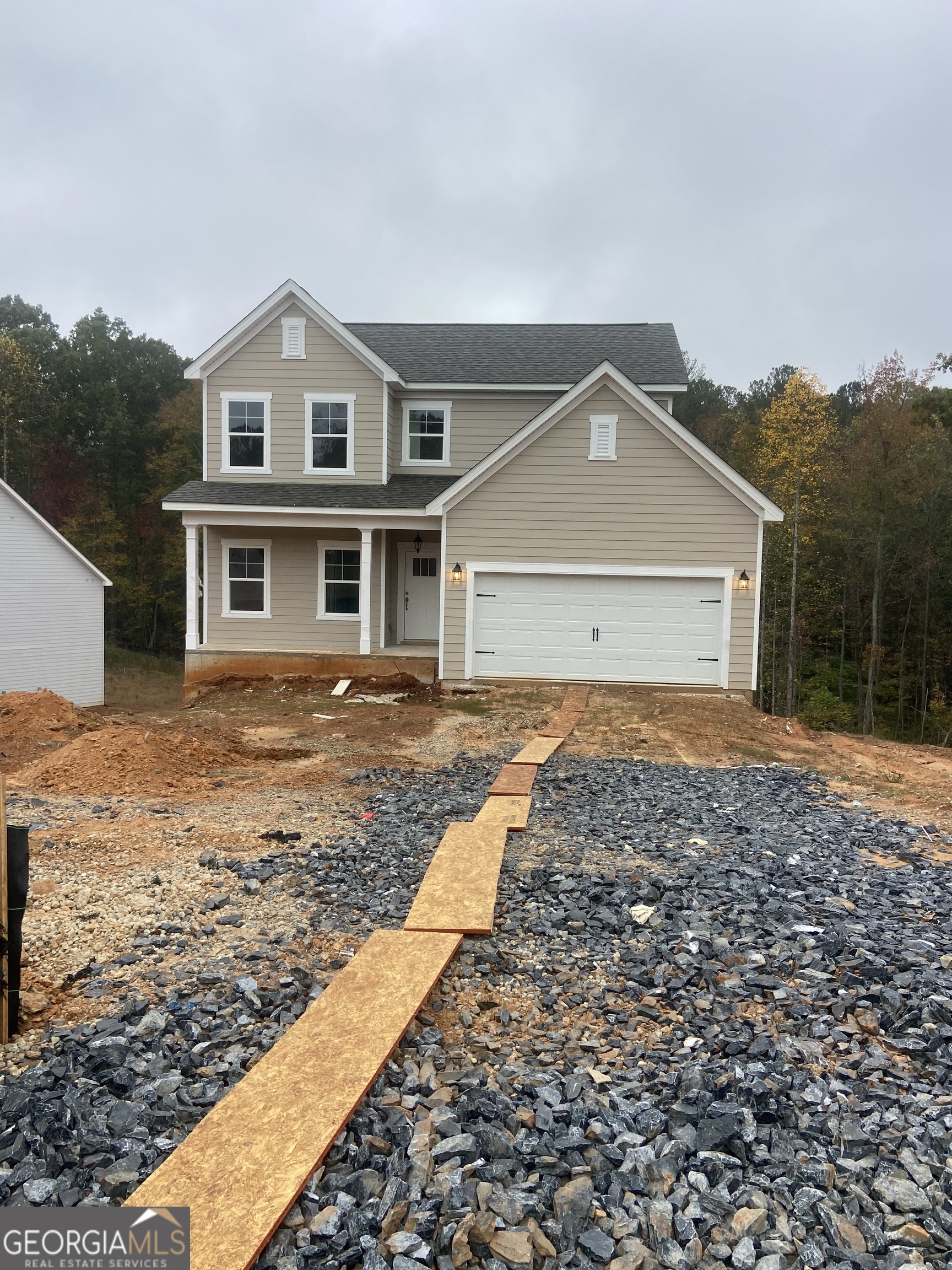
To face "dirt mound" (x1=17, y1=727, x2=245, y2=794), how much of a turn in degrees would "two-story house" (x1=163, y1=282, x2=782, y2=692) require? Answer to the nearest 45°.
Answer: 0° — it already faces it

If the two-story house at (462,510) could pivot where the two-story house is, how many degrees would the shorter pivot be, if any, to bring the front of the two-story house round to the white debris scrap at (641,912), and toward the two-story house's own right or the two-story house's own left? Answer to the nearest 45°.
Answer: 0° — it already faces it

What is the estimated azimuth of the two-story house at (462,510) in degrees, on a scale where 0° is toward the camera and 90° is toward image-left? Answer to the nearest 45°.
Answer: approximately 0°

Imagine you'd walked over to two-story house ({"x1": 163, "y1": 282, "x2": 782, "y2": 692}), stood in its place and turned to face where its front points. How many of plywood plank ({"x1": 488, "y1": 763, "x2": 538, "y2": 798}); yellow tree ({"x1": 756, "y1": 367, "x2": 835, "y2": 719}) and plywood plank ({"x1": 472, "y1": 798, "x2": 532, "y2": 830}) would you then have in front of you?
2

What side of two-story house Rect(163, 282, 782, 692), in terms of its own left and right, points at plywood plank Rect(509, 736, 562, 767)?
front

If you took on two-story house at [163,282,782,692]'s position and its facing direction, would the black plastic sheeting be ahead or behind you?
ahead

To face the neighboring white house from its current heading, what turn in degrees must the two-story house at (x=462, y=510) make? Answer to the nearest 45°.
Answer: approximately 135° to its right

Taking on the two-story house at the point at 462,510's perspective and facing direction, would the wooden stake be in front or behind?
in front

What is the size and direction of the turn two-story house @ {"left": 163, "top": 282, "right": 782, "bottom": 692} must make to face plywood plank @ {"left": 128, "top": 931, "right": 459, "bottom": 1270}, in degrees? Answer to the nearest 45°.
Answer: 0° — it already faces it

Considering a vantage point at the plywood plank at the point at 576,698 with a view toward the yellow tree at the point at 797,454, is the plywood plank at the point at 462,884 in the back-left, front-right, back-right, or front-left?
back-right

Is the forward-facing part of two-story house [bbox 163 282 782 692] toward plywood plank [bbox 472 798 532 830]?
yes
